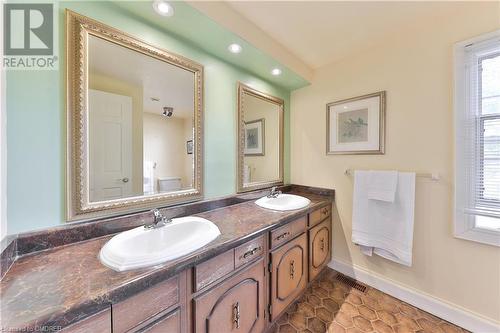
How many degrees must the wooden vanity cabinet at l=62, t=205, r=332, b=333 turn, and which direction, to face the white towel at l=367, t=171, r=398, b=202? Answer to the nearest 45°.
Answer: approximately 45° to its left

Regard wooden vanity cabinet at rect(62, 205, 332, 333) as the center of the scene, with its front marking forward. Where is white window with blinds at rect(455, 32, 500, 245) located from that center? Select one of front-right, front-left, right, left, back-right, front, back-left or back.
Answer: front-left

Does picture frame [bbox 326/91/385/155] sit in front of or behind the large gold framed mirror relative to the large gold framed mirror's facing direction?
in front

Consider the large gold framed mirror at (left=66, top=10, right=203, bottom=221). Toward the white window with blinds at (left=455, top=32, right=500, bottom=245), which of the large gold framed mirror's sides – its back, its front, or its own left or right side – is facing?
front

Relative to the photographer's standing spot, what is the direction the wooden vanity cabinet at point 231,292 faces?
facing the viewer and to the right of the viewer
